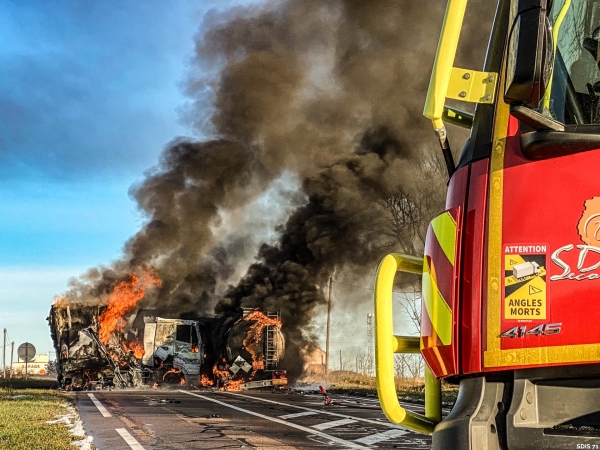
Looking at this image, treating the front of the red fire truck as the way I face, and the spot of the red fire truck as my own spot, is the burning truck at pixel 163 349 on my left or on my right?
on my right

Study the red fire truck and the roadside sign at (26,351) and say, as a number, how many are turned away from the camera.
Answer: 1

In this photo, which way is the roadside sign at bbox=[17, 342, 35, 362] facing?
away from the camera

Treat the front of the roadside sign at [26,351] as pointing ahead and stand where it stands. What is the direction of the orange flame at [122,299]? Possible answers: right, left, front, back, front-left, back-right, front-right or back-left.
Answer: front-right

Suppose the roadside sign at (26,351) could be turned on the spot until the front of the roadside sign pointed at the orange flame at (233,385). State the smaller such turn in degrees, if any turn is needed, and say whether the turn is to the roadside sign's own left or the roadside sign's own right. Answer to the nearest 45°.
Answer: approximately 90° to the roadside sign's own right
